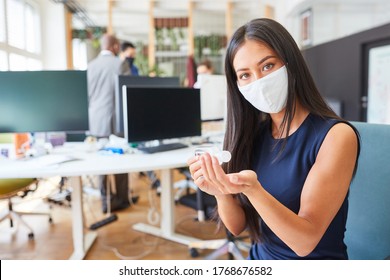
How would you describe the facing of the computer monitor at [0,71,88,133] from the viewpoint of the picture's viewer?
facing the viewer

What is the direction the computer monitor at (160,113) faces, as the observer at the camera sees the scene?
facing the viewer and to the right of the viewer

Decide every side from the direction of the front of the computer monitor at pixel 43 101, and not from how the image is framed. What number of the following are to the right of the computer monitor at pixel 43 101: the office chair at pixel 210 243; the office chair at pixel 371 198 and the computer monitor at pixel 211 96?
0

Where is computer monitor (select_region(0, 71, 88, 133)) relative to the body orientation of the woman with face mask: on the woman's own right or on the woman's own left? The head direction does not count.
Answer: on the woman's own right

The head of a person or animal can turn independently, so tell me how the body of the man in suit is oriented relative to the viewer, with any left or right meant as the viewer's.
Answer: facing away from the viewer and to the right of the viewer

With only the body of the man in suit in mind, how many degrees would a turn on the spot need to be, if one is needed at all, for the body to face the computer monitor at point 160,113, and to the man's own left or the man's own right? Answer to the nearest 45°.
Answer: approximately 135° to the man's own right

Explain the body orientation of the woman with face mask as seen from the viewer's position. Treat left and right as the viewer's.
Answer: facing the viewer and to the left of the viewer

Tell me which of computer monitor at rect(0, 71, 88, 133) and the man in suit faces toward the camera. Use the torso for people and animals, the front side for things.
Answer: the computer monitor

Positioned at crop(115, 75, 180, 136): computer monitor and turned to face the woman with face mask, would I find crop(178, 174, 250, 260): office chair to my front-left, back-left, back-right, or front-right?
front-left

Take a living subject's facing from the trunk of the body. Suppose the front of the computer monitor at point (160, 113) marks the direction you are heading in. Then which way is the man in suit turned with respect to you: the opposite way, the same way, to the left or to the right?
to the left

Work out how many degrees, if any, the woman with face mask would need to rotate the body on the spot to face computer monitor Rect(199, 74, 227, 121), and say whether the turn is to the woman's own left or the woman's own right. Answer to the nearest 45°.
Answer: approximately 135° to the woman's own right

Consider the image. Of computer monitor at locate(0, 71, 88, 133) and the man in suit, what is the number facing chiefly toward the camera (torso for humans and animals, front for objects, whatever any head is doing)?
1

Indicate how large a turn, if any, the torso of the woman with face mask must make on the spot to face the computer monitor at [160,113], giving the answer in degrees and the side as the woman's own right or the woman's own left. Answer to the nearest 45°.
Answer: approximately 90° to the woman's own right
